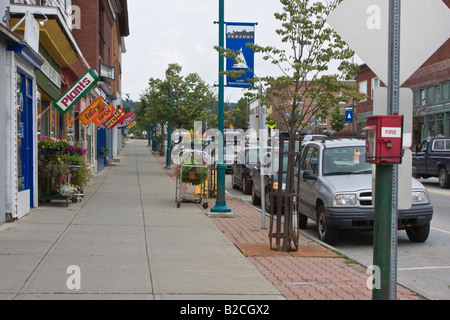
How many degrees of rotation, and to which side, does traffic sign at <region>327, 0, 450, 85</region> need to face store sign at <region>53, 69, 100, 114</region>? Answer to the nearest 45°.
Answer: approximately 45° to its left

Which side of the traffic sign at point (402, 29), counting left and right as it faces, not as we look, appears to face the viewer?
back

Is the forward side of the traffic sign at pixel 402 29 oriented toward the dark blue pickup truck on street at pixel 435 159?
yes

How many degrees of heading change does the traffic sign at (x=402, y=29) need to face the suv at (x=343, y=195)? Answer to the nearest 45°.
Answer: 0° — it already faces it

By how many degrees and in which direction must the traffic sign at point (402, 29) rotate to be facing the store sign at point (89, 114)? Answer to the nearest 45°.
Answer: approximately 45° to its left
